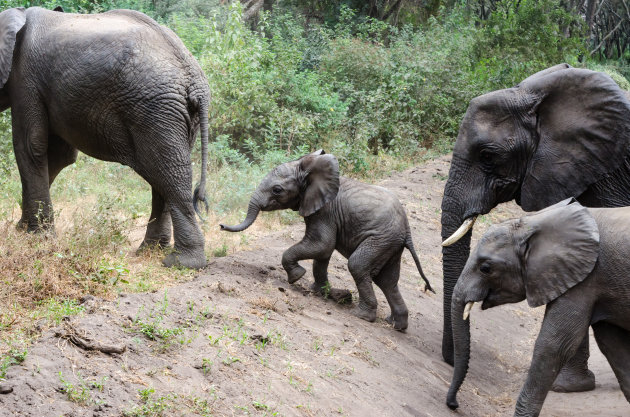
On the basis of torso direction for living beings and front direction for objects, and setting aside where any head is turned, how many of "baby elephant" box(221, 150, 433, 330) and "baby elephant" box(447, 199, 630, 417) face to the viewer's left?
2

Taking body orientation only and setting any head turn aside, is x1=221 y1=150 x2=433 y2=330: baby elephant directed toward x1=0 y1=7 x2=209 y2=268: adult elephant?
yes

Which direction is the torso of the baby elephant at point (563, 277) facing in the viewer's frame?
to the viewer's left

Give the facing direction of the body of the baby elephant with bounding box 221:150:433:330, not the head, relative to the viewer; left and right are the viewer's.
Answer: facing to the left of the viewer

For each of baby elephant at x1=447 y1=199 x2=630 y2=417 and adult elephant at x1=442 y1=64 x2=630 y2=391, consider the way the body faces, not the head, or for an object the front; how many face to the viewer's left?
2

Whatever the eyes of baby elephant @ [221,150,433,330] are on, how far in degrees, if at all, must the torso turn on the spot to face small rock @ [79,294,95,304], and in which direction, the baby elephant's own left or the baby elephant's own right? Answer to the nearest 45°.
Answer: approximately 45° to the baby elephant's own left

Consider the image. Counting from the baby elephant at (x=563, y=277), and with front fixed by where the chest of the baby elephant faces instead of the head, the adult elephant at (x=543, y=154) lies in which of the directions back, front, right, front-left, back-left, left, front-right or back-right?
right

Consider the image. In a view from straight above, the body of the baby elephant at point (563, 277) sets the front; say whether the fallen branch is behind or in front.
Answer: in front

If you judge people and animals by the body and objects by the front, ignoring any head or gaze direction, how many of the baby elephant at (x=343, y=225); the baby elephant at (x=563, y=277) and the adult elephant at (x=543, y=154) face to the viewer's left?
3

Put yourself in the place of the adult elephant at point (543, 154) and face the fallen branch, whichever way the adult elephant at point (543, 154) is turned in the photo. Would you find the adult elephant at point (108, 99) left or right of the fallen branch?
right

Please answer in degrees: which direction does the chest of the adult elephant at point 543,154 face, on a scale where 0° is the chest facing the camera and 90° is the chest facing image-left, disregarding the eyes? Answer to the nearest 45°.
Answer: approximately 90°
